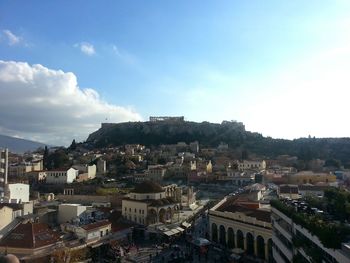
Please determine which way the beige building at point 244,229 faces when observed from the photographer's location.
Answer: facing the viewer and to the left of the viewer

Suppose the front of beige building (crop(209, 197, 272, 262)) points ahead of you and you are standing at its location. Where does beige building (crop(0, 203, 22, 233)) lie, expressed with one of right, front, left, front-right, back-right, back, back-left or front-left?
front-right

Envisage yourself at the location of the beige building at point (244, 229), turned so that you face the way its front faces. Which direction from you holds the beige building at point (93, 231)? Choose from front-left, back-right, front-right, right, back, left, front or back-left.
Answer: front-right

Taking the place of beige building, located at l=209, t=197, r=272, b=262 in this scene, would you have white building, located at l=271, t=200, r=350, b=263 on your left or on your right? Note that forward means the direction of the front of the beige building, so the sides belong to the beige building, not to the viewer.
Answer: on your left

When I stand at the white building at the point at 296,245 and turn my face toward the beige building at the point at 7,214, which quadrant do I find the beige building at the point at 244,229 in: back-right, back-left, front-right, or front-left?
front-right

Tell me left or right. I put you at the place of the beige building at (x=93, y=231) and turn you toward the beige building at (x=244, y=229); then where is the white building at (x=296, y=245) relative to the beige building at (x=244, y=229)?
right
